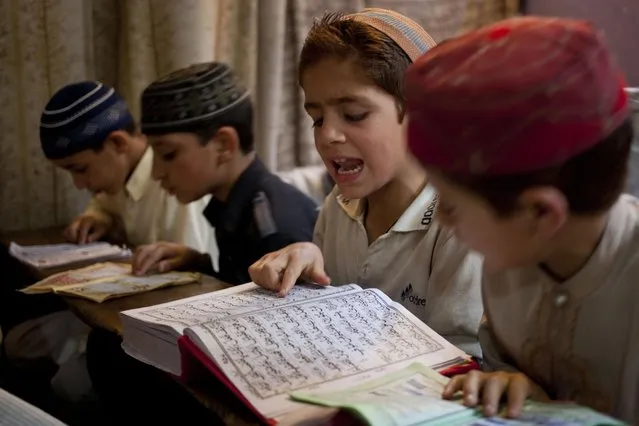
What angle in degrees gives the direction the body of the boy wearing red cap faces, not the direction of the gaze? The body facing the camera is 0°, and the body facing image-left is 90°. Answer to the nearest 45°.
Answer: approximately 45°

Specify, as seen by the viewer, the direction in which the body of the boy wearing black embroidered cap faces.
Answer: to the viewer's left

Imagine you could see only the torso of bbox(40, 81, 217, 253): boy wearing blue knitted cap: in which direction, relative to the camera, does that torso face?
to the viewer's left

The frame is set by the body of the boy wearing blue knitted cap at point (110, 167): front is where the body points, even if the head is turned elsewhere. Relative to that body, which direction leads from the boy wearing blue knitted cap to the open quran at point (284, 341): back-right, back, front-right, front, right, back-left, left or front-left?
left

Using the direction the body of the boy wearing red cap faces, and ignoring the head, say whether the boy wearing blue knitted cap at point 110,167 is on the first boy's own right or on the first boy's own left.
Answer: on the first boy's own right

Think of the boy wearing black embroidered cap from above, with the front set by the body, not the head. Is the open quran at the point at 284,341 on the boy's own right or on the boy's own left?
on the boy's own left

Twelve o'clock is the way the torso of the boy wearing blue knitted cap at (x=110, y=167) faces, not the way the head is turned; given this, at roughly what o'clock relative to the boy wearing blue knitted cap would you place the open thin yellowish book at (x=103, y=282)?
The open thin yellowish book is roughly at 9 o'clock from the boy wearing blue knitted cap.

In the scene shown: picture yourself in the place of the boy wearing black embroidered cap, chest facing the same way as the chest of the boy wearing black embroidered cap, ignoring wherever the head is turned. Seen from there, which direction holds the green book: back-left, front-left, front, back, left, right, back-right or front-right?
left

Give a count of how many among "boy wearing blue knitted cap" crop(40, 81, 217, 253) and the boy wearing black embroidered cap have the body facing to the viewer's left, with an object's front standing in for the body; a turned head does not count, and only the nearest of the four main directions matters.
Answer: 2
